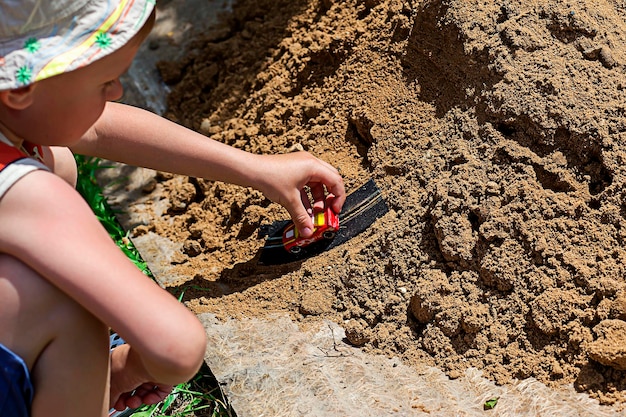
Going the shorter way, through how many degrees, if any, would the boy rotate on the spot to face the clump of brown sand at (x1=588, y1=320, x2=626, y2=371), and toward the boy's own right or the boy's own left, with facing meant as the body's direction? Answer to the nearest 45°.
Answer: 0° — they already face it

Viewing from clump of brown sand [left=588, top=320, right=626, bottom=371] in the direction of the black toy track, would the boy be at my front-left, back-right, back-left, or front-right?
front-left

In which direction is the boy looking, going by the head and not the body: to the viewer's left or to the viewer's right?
to the viewer's right

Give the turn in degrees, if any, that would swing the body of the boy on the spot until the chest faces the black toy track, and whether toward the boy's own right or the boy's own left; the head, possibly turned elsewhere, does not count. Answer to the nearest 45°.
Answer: approximately 45° to the boy's own left

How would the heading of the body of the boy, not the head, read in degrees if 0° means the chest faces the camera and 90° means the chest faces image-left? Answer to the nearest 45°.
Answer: approximately 270°
